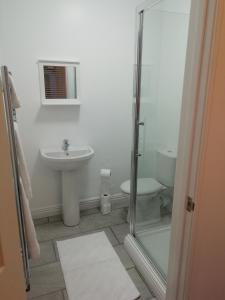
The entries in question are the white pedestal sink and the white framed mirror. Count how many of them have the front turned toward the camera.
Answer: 2

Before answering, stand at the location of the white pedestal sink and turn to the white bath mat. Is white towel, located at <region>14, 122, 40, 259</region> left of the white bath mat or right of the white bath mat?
right

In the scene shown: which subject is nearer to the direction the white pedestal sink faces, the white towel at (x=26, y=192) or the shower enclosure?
the white towel

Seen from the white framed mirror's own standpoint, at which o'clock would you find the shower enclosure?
The shower enclosure is roughly at 10 o'clock from the white framed mirror.

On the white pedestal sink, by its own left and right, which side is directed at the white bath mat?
front

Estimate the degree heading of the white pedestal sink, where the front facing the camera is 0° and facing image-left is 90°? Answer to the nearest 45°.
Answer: approximately 0°

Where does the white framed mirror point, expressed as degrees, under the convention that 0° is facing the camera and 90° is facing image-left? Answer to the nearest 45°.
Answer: approximately 0°

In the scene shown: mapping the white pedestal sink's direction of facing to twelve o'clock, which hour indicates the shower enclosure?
The shower enclosure is roughly at 10 o'clock from the white pedestal sink.

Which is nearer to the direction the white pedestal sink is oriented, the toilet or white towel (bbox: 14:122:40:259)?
the white towel

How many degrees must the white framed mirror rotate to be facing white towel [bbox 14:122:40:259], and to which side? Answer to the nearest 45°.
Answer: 0° — it already faces it

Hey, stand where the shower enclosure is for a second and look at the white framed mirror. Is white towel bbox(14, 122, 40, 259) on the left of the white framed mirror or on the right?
left
